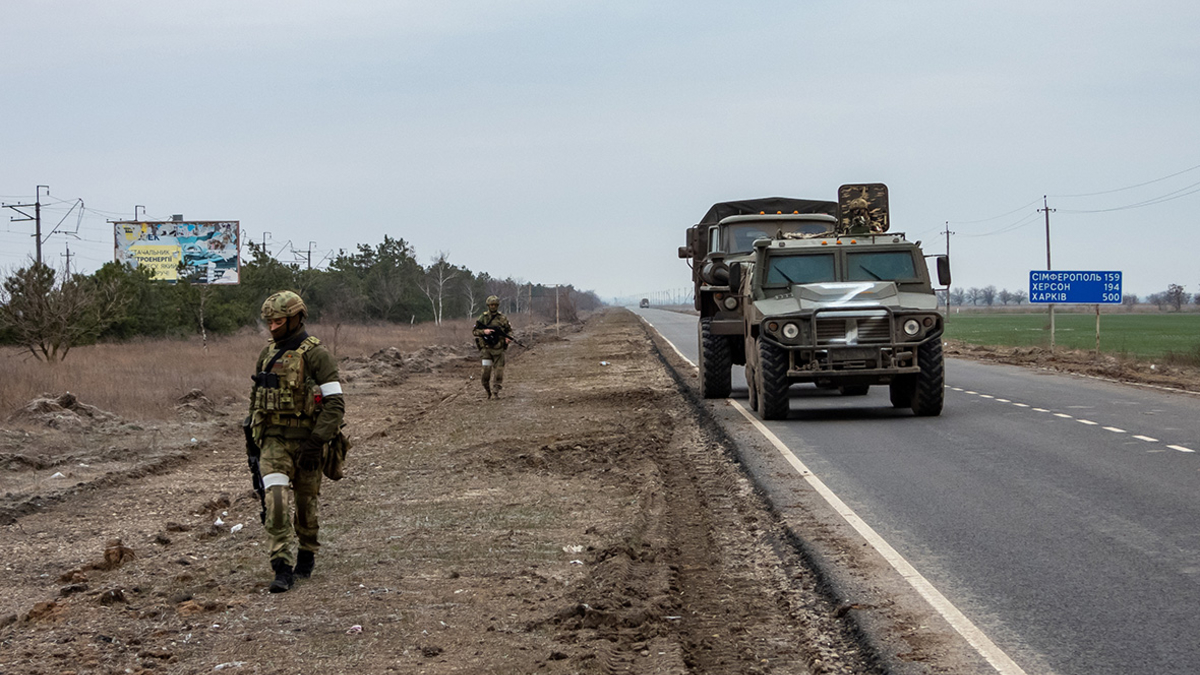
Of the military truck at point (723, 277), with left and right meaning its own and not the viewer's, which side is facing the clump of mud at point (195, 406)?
right

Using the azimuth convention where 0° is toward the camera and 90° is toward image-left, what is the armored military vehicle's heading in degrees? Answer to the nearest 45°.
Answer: approximately 0°

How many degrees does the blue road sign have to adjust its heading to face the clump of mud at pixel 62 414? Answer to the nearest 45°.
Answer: approximately 45° to its right

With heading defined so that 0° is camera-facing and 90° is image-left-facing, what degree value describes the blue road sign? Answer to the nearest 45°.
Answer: approximately 0°

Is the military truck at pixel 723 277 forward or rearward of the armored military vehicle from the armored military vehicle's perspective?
rearward

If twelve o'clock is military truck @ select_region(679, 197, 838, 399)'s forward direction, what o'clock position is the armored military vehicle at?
The armored military vehicle is roughly at 11 o'clock from the military truck.

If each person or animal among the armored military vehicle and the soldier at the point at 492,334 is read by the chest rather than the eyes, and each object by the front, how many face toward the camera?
2

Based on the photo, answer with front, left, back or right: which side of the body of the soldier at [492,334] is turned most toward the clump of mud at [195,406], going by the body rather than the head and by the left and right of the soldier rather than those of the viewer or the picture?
right

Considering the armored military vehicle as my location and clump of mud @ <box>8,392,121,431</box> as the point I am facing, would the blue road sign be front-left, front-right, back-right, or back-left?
back-right

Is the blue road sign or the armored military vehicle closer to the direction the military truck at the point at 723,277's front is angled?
the armored military vehicle
